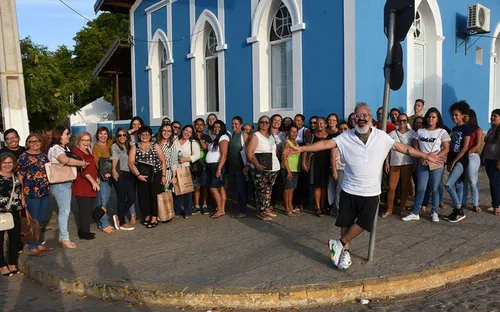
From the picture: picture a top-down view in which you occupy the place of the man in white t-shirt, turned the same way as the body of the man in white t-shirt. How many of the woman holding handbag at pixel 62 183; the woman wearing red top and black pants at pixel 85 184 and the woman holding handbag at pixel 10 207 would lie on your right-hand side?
3

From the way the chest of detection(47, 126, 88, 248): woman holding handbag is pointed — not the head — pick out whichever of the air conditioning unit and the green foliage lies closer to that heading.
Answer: the air conditioning unit

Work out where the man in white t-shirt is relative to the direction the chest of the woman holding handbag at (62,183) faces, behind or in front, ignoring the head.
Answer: in front

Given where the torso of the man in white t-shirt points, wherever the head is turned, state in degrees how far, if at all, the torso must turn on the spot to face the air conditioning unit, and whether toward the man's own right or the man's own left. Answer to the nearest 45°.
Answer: approximately 180°

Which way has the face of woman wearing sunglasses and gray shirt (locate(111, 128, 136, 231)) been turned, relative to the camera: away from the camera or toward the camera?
toward the camera

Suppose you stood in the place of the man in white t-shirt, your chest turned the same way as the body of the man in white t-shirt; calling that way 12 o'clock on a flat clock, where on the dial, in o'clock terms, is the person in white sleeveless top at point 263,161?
The person in white sleeveless top is roughly at 5 o'clock from the man in white t-shirt.

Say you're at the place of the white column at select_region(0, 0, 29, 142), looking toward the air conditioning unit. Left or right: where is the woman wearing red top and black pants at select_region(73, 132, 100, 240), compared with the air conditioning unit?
right

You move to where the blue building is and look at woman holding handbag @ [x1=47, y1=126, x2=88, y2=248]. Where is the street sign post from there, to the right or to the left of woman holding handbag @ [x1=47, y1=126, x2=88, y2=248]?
left

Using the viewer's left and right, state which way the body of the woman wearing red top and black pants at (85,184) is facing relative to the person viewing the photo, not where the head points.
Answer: facing the viewer and to the right of the viewer

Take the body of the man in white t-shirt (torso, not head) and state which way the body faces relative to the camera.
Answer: toward the camera

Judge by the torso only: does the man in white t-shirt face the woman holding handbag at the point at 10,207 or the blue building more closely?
the woman holding handbag

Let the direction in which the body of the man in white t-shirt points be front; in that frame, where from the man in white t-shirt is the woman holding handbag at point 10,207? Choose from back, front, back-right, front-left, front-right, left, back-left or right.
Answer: right

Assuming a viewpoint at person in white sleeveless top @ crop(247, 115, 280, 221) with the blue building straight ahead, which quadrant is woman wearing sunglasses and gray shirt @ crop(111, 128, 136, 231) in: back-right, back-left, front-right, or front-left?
back-left

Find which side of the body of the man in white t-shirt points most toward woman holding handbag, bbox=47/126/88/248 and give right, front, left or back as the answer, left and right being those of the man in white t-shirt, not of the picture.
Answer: right
